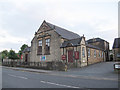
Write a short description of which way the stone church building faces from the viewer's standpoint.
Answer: facing the viewer and to the left of the viewer
